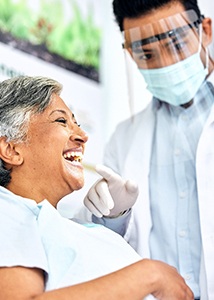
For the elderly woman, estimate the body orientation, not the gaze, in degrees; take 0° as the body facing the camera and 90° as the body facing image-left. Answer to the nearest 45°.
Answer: approximately 270°

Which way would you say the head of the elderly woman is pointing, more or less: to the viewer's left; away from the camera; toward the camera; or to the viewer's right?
to the viewer's right
